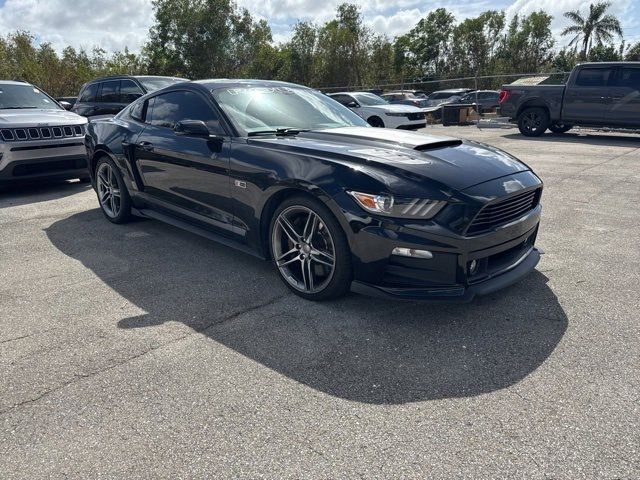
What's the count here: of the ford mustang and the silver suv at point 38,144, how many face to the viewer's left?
0

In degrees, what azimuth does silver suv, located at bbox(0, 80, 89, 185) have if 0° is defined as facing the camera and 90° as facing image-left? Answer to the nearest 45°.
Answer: approximately 315°

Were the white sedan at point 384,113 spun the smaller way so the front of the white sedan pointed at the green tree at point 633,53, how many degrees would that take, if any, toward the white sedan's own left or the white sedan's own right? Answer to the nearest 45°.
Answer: approximately 90° to the white sedan's own left

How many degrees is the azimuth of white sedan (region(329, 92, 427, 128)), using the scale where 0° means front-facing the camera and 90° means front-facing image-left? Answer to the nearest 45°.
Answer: approximately 315°

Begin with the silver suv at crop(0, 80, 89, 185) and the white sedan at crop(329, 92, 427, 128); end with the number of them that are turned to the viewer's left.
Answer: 0

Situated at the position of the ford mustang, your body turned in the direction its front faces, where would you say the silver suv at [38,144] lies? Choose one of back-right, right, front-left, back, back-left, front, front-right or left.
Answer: back

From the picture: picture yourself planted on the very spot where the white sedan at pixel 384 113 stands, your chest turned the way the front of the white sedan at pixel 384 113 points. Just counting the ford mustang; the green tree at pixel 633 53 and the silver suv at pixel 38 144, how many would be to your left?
1

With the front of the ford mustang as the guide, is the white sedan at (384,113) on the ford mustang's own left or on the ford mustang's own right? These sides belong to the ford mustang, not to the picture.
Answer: on the ford mustang's own left

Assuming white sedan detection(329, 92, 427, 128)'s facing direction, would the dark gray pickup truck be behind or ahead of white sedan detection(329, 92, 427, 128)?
ahead

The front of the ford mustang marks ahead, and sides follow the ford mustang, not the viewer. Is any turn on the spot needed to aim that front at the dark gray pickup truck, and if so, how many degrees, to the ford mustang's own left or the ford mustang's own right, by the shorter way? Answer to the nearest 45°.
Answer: approximately 90° to the ford mustang's own left

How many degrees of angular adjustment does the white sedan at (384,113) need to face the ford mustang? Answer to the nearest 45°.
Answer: approximately 45° to its right

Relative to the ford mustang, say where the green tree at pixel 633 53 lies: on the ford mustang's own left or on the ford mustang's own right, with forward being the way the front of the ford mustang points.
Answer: on the ford mustang's own left

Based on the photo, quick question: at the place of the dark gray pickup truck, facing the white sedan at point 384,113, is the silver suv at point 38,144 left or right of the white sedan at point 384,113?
left

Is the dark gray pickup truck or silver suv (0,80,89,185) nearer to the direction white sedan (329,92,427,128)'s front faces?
the dark gray pickup truck

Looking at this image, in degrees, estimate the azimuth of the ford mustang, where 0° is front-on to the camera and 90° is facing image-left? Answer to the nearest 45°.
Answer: approximately 315°
